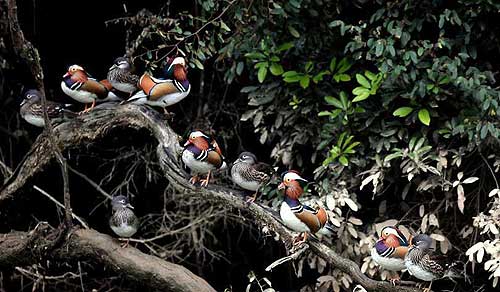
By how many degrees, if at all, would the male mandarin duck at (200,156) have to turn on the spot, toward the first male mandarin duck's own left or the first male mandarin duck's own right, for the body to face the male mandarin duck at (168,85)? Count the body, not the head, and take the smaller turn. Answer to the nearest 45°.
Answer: approximately 135° to the first male mandarin duck's own right

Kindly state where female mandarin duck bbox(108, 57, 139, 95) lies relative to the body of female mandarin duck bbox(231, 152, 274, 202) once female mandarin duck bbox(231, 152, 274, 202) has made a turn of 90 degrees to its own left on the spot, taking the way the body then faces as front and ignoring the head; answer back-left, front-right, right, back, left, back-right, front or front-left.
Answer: back

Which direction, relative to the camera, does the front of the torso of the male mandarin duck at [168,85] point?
to the viewer's right

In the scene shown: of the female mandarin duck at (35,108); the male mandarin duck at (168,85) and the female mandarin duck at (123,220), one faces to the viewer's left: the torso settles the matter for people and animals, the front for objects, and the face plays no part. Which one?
the female mandarin duck at (35,108)

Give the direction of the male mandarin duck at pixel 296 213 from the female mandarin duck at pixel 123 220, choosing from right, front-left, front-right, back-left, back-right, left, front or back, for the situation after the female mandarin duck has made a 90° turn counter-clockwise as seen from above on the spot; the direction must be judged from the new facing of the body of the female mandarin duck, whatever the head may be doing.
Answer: front-right

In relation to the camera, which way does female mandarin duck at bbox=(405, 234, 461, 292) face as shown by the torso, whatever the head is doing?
to the viewer's left

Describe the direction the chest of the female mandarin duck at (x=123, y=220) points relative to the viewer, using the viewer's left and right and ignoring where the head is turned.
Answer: facing the viewer

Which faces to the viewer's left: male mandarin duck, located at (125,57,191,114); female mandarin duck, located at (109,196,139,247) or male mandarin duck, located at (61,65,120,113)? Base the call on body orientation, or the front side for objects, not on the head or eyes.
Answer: male mandarin duck, located at (61,65,120,113)

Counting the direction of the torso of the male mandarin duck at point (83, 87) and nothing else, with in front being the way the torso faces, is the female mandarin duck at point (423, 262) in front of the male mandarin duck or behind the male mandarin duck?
behind

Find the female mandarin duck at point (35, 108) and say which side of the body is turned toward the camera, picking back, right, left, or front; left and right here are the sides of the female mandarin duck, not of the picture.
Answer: left

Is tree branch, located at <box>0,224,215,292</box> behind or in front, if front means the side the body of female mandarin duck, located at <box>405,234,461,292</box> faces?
in front
